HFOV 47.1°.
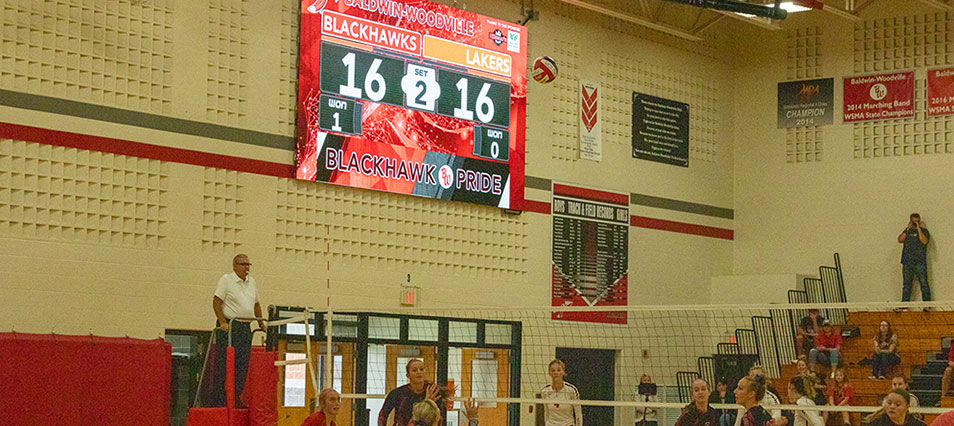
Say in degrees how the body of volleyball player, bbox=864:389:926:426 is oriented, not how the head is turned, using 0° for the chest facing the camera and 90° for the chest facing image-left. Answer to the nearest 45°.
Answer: approximately 45°

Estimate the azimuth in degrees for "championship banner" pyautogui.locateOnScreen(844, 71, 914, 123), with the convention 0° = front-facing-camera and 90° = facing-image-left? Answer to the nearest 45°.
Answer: approximately 45°

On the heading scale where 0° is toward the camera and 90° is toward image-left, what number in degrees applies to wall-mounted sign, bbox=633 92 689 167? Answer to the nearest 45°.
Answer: approximately 315°

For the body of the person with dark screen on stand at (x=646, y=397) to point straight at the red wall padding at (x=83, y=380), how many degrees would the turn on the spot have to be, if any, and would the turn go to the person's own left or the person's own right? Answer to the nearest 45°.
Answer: approximately 45° to the person's own right

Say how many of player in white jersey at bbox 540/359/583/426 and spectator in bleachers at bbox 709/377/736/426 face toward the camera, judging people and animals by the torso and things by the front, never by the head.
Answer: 2

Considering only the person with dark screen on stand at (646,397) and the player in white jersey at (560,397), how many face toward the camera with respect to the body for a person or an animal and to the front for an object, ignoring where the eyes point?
2

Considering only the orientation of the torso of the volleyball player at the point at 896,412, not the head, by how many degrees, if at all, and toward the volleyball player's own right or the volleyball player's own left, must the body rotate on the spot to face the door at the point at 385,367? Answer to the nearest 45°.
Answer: approximately 90° to the volleyball player's own right

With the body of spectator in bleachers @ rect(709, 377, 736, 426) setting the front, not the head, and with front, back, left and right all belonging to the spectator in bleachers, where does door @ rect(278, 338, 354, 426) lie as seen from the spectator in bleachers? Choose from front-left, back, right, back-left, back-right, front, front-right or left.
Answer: right

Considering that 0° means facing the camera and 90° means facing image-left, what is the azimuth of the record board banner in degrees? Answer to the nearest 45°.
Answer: approximately 315°

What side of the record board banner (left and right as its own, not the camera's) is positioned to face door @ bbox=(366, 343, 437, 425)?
right
